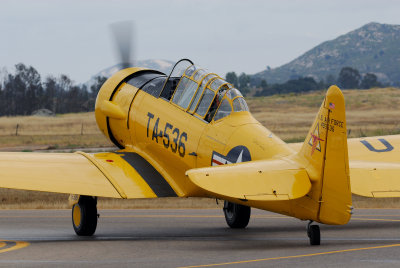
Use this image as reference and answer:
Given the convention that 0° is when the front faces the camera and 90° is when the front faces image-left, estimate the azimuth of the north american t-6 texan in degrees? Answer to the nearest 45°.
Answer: approximately 135°
